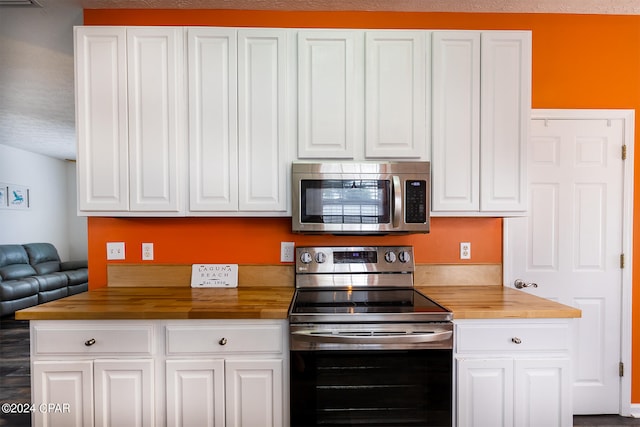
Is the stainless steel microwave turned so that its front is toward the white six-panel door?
no

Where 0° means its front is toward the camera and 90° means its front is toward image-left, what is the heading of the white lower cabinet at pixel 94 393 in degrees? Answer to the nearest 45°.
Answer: approximately 0°

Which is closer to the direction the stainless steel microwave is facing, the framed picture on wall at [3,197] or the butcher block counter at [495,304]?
the butcher block counter

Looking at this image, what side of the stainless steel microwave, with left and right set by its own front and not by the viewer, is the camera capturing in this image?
front

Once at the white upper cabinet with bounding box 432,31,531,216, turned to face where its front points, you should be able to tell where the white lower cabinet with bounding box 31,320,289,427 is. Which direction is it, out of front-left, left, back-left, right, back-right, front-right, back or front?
front-right

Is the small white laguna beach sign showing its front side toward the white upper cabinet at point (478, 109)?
no

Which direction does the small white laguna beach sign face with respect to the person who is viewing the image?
facing the viewer

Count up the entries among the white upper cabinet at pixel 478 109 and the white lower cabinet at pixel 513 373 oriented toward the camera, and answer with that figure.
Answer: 2

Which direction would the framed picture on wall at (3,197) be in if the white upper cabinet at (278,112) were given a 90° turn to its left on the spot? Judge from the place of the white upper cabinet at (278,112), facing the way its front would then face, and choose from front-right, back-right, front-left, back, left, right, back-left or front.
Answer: back-left

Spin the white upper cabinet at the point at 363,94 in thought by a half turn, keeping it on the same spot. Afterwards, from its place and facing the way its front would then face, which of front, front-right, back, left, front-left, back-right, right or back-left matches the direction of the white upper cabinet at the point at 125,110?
left

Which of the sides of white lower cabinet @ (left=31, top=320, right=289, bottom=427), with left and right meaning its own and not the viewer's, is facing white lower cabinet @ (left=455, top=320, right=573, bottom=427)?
left

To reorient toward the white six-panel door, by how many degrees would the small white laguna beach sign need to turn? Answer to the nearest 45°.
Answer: approximately 90° to its left

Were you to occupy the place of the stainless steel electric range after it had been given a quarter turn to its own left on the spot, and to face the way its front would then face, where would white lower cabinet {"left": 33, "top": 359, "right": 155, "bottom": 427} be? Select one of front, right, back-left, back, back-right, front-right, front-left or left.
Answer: back

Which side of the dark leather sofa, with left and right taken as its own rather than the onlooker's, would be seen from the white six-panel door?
front
